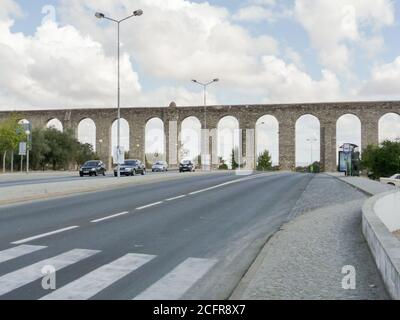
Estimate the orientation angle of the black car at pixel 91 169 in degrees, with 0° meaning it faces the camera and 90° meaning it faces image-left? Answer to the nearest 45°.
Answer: approximately 45°
